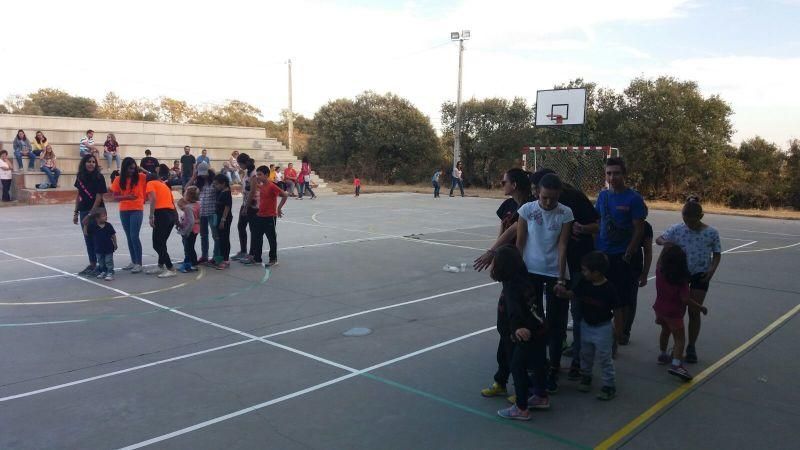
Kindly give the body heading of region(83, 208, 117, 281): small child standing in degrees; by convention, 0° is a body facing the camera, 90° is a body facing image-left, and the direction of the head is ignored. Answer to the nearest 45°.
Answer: approximately 0°

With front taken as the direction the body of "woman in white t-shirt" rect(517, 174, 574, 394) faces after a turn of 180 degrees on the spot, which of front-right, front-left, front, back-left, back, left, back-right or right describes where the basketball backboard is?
front

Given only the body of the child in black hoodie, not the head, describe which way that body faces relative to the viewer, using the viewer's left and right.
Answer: facing to the left of the viewer

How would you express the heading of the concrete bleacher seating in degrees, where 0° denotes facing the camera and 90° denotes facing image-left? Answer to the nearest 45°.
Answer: approximately 315°

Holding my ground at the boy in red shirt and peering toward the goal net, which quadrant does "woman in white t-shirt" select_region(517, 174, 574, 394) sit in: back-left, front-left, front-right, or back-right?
back-right

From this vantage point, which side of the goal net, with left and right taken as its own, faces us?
front

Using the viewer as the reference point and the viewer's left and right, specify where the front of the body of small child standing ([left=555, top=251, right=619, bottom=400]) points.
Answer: facing the viewer and to the left of the viewer

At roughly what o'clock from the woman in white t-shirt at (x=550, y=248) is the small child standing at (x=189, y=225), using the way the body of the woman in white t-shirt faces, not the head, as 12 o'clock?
The small child standing is roughly at 4 o'clock from the woman in white t-shirt.

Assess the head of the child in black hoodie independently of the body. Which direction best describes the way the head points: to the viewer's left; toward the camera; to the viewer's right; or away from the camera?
away from the camera

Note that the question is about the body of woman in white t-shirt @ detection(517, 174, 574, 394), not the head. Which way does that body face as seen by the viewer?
toward the camera

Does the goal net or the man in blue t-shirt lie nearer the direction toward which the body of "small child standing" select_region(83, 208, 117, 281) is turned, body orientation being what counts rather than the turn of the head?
the man in blue t-shirt

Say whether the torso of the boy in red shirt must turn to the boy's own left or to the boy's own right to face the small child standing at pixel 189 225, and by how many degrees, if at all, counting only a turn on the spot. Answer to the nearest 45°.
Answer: approximately 45° to the boy's own right

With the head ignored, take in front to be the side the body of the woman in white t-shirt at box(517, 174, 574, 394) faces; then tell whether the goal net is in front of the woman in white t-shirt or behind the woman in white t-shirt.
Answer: behind

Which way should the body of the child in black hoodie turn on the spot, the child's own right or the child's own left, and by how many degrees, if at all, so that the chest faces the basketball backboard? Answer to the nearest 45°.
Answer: approximately 90° to the child's own right
